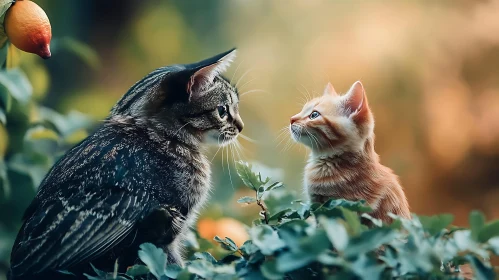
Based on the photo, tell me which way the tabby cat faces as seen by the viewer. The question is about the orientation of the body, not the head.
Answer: to the viewer's right

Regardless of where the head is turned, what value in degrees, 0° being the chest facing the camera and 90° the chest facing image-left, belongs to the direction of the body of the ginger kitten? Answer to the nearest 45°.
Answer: approximately 90°

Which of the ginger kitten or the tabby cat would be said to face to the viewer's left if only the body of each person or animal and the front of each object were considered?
the ginger kitten

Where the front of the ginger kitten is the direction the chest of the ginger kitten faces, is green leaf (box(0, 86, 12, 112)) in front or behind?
in front

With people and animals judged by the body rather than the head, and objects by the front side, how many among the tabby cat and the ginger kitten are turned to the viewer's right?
1

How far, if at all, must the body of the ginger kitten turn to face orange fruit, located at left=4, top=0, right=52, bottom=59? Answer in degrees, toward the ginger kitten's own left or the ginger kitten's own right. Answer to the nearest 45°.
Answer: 0° — it already faces it

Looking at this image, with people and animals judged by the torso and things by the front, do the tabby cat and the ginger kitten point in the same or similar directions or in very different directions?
very different directions
